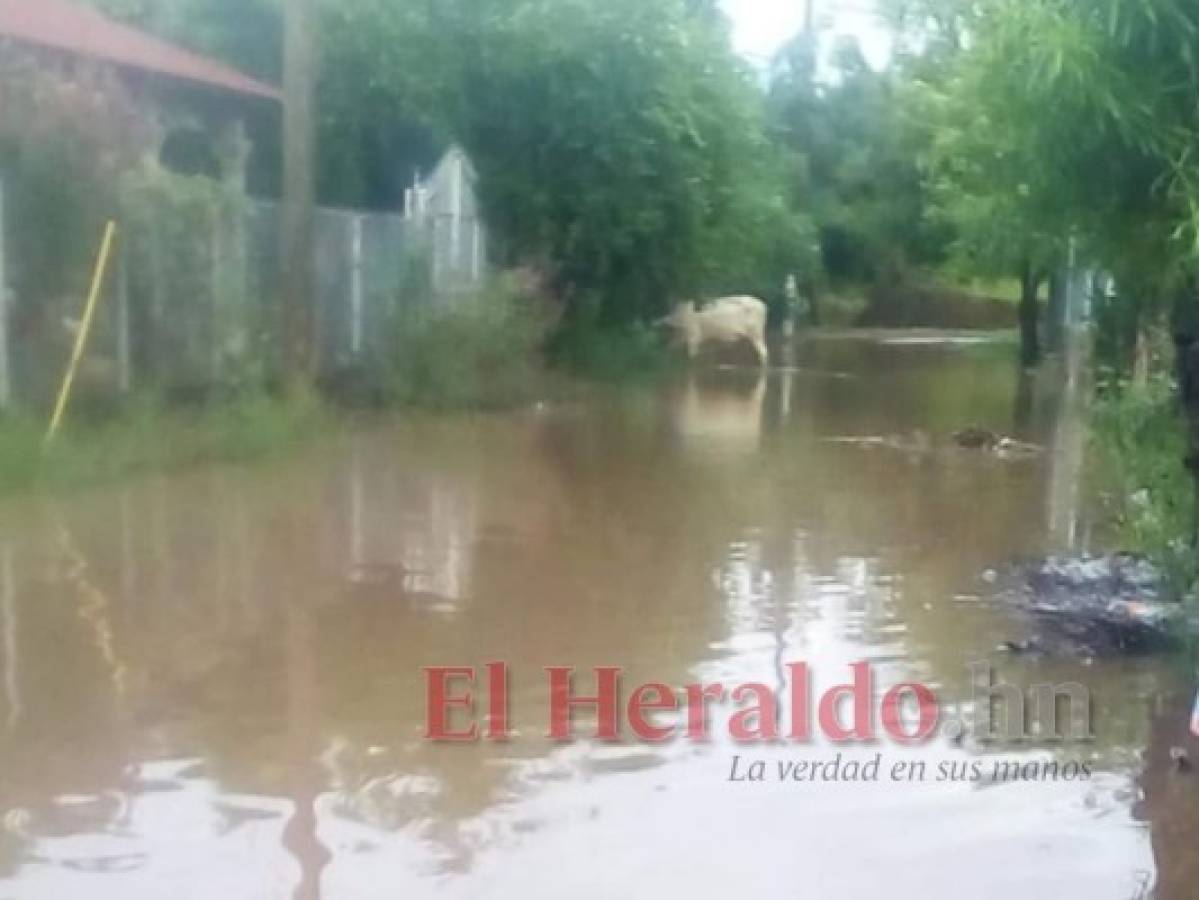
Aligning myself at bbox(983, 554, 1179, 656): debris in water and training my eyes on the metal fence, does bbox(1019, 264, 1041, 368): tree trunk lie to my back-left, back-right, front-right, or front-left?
front-right

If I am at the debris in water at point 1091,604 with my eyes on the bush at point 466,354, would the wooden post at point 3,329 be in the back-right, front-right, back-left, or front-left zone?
front-left

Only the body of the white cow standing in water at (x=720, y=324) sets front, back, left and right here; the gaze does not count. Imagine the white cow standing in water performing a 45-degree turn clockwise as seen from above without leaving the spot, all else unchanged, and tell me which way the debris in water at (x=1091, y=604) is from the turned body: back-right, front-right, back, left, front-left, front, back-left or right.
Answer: back-left

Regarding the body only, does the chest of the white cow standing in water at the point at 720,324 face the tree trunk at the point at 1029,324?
no

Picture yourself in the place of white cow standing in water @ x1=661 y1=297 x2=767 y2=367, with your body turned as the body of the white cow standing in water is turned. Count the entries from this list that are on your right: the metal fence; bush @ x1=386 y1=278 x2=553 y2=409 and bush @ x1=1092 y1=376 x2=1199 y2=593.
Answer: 0

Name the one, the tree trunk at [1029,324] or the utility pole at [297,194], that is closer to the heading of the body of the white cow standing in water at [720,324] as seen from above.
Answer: the utility pole

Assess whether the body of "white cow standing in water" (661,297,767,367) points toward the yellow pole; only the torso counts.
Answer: no

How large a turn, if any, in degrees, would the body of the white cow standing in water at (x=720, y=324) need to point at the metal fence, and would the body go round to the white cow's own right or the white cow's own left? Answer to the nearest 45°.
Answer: approximately 90° to the white cow's own left

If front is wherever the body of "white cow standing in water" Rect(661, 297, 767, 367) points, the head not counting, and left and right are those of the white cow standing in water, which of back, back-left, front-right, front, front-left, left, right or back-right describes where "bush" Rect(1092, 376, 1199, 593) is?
left

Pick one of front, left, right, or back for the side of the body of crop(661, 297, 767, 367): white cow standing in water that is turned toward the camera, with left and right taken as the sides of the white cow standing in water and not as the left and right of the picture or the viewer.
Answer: left
